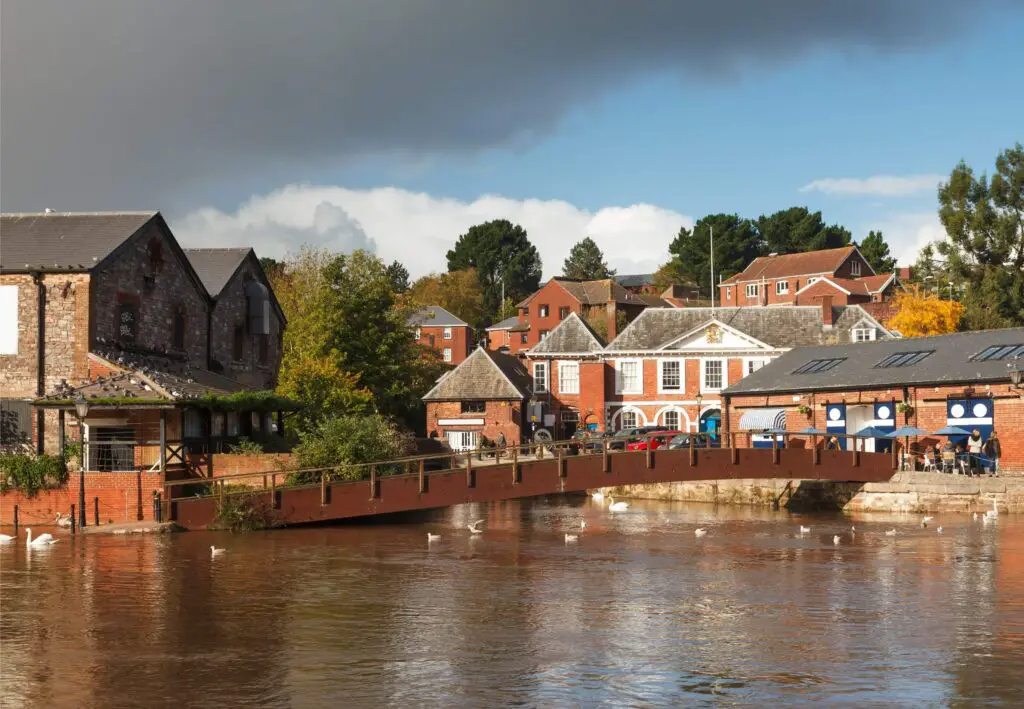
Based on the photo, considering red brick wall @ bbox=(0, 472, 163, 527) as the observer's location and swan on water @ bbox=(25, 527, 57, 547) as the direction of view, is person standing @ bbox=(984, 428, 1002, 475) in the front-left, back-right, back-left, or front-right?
back-left

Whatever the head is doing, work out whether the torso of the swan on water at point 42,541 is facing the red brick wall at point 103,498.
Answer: no

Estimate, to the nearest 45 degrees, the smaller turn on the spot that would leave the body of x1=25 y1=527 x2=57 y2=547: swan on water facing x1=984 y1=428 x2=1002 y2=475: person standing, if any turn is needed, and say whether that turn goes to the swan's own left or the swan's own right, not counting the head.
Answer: approximately 180°

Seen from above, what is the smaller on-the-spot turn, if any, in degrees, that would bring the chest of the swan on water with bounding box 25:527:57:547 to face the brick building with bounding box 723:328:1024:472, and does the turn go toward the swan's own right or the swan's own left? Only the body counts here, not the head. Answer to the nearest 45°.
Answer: approximately 180°

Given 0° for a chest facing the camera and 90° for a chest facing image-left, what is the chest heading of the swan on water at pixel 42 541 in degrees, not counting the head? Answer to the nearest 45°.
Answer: approximately 90°

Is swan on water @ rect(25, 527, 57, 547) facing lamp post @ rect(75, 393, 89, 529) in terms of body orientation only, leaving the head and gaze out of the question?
no

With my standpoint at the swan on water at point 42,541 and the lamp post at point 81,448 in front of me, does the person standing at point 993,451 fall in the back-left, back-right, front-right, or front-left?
front-right

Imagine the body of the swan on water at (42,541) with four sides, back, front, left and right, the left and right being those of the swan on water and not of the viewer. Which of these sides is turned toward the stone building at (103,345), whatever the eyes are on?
right
